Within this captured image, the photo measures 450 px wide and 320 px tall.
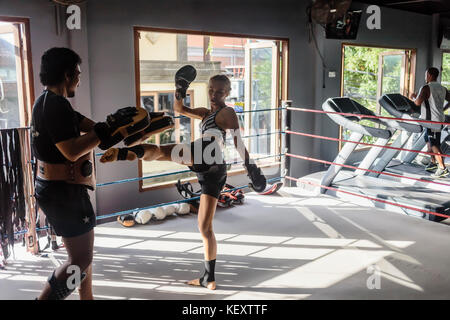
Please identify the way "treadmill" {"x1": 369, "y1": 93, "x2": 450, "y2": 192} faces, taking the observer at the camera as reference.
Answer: facing away from the viewer and to the left of the viewer

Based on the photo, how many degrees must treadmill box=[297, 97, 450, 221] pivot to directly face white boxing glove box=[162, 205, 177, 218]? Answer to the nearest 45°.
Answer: approximately 90° to its left

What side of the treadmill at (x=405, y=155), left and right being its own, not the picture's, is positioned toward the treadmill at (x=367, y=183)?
left

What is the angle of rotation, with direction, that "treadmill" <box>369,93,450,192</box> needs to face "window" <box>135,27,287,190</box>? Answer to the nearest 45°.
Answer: approximately 45° to its left

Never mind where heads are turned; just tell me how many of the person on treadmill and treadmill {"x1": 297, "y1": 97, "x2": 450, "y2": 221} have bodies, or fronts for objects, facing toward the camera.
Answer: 0

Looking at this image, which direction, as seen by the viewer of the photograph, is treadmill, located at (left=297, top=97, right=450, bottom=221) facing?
facing away from the viewer and to the left of the viewer

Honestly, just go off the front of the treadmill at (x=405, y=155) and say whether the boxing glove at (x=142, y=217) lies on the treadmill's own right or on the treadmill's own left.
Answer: on the treadmill's own left

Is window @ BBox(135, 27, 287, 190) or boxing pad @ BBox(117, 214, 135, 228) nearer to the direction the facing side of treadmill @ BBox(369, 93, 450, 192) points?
the window

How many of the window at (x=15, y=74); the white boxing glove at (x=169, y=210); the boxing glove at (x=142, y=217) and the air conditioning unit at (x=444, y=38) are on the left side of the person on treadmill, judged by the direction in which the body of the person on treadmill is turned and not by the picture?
3

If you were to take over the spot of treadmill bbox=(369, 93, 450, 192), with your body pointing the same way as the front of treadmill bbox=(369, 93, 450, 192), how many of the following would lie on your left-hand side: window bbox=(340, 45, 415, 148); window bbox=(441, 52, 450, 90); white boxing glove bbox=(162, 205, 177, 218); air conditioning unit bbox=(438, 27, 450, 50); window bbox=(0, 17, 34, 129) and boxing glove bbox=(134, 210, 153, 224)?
3

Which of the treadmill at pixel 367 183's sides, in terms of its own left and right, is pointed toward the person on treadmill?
right

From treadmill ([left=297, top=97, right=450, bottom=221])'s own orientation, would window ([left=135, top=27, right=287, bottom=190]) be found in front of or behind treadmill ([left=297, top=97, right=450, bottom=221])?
in front

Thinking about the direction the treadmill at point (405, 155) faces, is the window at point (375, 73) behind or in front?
in front

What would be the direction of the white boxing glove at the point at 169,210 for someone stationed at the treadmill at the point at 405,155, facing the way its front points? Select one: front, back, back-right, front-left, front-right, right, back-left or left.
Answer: left
